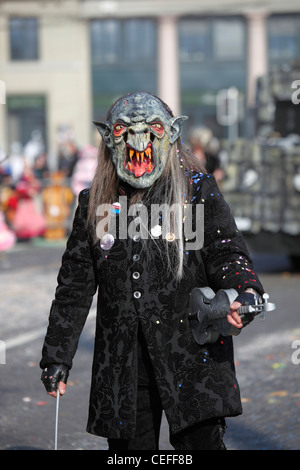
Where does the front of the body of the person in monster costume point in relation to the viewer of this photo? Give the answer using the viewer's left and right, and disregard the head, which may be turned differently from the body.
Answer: facing the viewer

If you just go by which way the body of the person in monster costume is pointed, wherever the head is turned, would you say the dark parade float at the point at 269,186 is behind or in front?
behind
